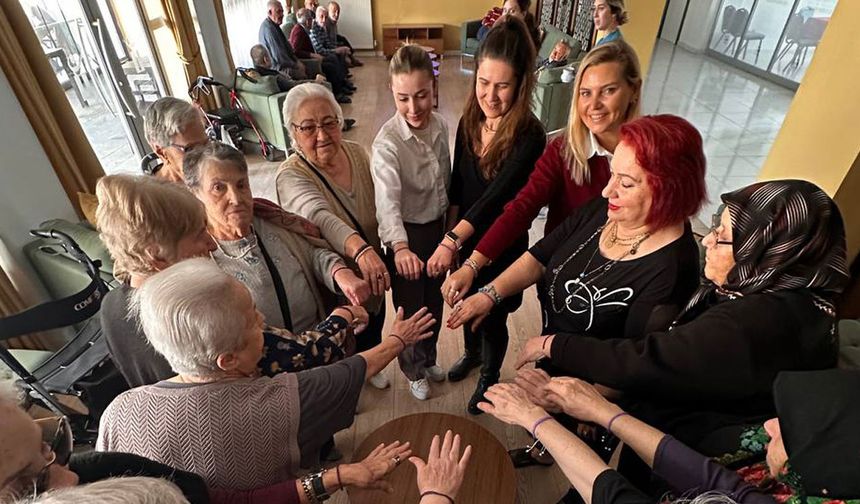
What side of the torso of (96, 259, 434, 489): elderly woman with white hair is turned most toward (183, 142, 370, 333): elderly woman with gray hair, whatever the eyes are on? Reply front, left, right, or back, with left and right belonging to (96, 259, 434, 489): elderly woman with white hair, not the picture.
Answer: front

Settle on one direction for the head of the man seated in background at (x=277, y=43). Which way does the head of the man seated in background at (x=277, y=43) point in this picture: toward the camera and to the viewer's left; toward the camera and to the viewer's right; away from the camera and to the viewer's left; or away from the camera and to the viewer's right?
toward the camera and to the viewer's right

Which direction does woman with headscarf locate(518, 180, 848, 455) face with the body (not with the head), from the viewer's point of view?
to the viewer's left

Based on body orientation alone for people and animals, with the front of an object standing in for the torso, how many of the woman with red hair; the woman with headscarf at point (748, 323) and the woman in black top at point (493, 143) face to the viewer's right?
0

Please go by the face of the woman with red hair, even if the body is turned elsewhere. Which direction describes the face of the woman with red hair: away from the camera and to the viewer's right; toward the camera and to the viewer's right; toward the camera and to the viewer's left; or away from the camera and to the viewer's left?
toward the camera and to the viewer's left

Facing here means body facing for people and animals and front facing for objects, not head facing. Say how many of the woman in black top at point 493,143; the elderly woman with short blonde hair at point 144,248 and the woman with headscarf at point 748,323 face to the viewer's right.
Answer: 1

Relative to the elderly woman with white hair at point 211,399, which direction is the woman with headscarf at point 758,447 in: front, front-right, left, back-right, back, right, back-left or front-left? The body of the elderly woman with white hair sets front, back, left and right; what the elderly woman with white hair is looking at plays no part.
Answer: right

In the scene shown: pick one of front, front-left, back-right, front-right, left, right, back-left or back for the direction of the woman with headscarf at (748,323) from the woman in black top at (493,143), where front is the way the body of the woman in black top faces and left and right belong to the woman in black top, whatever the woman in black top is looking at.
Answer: left

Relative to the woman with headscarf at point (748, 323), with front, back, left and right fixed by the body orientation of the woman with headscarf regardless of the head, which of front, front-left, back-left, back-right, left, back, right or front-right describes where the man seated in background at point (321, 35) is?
front-right

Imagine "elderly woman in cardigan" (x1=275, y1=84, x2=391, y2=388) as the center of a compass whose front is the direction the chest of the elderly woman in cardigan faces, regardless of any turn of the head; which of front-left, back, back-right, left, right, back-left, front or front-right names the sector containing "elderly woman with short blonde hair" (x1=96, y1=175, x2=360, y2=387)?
right

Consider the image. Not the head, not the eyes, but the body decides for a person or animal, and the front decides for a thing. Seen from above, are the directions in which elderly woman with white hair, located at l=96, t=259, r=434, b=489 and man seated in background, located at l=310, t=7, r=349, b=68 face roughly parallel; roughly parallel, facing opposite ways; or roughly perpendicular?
roughly perpendicular

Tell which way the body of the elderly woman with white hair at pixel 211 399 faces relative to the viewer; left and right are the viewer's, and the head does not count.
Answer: facing away from the viewer and to the right of the viewer

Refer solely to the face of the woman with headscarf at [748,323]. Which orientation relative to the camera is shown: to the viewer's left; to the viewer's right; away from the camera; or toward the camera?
to the viewer's left

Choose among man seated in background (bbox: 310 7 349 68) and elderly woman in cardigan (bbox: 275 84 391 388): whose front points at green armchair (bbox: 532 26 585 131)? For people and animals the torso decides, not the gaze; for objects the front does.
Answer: the man seated in background

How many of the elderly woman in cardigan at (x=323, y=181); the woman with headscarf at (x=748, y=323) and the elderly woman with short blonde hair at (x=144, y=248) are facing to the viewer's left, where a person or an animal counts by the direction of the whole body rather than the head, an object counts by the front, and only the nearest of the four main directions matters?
1

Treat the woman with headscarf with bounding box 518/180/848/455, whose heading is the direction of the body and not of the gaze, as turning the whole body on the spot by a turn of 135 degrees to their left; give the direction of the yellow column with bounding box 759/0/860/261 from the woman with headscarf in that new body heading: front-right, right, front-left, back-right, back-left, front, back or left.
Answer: back-left
